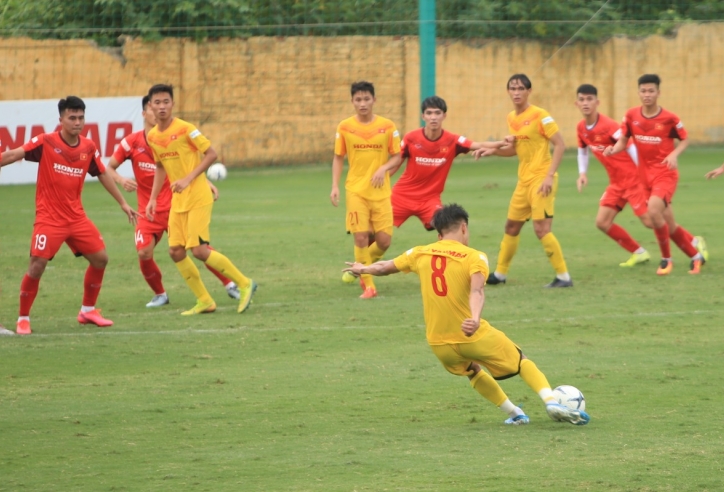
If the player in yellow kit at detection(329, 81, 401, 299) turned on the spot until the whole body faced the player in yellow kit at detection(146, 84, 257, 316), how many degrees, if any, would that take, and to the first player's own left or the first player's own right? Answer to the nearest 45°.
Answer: approximately 45° to the first player's own right

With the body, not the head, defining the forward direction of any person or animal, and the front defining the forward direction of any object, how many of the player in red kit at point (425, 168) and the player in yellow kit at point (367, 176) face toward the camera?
2

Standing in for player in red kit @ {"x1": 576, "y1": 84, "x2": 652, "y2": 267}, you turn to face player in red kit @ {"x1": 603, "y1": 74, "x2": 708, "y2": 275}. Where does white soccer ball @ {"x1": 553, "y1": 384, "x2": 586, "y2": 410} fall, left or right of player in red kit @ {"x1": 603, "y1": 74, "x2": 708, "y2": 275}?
right

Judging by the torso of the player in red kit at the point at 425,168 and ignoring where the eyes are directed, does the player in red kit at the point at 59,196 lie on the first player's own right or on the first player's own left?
on the first player's own right

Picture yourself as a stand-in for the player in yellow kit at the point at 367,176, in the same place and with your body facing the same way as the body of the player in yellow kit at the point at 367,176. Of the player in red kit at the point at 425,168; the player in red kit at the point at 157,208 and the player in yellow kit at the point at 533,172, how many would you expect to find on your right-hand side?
1

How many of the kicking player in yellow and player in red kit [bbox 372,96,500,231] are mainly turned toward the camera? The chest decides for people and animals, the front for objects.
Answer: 1

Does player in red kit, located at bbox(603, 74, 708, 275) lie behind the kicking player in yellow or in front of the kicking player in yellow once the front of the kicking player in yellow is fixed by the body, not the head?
in front

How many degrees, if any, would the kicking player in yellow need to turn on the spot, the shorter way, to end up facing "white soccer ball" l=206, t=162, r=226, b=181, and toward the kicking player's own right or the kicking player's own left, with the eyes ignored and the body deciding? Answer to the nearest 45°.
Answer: approximately 45° to the kicking player's own left

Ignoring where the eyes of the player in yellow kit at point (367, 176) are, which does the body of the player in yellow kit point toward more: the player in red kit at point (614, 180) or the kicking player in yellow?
the kicking player in yellow

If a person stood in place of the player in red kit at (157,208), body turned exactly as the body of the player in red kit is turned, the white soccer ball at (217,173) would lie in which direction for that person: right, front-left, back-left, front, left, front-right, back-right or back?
back-left

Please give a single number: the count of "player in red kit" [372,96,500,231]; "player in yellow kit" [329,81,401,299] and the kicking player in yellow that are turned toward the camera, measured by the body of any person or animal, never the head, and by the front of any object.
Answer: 2

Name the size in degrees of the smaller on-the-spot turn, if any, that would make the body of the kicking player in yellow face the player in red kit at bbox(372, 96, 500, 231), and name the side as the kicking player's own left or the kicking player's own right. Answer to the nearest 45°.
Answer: approximately 45° to the kicking player's own left

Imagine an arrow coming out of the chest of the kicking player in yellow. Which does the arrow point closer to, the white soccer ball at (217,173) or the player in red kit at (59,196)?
the white soccer ball
